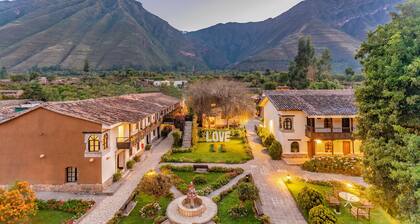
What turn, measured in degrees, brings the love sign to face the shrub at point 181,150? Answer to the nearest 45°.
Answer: approximately 45° to its right

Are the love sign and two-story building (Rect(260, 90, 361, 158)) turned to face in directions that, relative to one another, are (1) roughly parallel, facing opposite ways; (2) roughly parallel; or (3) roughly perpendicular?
roughly parallel

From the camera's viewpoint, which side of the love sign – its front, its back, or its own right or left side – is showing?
front

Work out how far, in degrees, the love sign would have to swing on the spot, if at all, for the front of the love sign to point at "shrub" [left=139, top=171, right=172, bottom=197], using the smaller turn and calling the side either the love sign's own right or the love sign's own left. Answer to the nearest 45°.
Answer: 0° — it already faces it

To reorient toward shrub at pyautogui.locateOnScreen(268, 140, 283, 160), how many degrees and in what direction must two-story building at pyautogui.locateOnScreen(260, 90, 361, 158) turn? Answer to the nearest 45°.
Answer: approximately 45° to its right

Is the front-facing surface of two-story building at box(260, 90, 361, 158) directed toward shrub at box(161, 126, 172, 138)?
no

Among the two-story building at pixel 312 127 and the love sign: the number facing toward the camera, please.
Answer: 2

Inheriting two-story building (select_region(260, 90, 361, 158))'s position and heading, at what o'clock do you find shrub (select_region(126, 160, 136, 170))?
The shrub is roughly at 2 o'clock from the two-story building.

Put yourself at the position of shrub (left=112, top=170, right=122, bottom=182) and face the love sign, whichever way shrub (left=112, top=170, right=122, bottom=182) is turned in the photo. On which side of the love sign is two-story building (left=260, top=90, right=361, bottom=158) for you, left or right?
right

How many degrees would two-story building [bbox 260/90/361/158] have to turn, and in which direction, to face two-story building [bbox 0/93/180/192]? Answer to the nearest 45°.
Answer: approximately 45° to its right

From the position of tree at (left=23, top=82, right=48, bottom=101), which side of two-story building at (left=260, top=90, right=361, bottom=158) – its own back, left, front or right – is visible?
right

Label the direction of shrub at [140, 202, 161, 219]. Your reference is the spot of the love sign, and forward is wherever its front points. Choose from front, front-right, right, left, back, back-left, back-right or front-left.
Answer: front

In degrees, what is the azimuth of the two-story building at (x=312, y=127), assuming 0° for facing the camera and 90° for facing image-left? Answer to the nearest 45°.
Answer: approximately 0°

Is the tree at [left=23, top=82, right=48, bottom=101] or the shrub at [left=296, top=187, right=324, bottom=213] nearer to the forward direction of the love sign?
the shrub

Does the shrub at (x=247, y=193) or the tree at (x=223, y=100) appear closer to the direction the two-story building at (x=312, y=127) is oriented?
the shrub

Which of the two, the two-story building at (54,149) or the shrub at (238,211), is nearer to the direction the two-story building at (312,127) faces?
the shrub

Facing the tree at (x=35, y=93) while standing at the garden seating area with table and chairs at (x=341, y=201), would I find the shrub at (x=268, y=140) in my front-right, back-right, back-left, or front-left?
front-right

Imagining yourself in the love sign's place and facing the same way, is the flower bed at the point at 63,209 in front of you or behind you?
in front

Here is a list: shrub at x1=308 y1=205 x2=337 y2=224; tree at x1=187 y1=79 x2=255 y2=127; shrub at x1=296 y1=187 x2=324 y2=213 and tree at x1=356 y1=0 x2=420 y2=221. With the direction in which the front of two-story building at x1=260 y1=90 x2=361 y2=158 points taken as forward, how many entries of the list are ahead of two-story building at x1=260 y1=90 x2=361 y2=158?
3

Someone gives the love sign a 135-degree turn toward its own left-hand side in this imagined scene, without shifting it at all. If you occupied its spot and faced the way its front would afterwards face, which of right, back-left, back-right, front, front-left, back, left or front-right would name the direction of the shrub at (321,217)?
back-right

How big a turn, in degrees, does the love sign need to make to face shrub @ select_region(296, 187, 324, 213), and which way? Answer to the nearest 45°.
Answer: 0° — it already faces it

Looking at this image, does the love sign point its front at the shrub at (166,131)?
no
